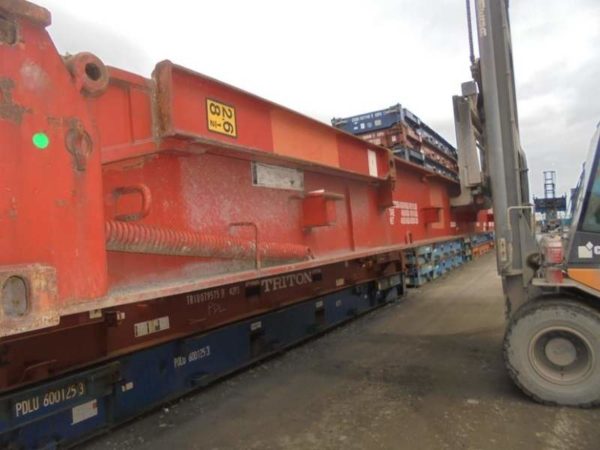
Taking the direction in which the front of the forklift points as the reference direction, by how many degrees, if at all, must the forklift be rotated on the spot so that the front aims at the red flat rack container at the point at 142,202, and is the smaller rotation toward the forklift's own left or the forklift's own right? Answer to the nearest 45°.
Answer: approximately 45° to the forklift's own left

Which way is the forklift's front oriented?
to the viewer's left
